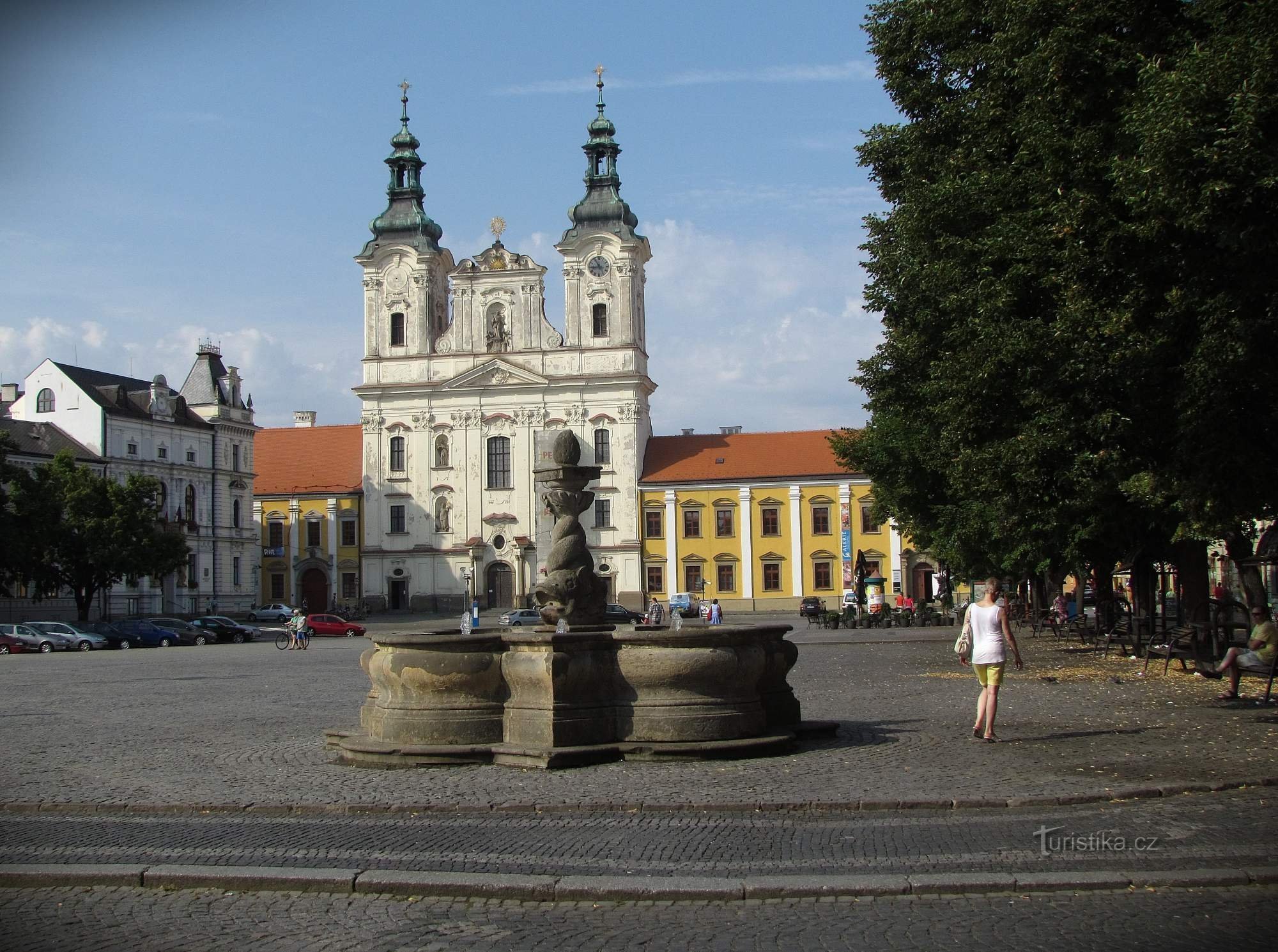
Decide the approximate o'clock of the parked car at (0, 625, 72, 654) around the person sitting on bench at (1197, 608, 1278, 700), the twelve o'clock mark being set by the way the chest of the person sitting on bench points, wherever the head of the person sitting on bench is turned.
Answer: The parked car is roughly at 1 o'clock from the person sitting on bench.

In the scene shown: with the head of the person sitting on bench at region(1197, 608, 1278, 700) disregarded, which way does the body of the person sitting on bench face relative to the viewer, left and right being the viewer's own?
facing to the left of the viewer

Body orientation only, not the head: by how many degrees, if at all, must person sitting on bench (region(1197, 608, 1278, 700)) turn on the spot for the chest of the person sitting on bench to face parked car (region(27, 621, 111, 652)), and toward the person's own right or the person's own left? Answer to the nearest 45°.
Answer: approximately 45° to the person's own right

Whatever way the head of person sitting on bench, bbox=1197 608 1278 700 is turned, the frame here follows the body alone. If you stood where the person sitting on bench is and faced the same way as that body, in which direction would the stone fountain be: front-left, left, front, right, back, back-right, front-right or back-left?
front-left

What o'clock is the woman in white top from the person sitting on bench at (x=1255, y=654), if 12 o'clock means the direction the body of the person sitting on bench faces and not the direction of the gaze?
The woman in white top is roughly at 10 o'clock from the person sitting on bench.
